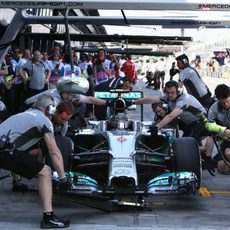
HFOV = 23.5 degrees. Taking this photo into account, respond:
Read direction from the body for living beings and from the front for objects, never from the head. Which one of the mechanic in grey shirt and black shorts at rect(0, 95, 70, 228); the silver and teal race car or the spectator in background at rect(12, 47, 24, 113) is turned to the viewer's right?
the mechanic in grey shirt and black shorts

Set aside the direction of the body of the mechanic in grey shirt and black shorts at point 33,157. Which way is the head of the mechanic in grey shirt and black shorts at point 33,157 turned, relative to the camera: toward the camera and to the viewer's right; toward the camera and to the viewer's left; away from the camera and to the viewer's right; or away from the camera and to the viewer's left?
away from the camera and to the viewer's right

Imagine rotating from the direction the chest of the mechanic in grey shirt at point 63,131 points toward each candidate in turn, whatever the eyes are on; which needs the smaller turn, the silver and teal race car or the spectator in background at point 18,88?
the silver and teal race car

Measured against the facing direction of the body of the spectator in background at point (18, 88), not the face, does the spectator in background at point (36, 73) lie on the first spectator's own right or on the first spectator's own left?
on the first spectator's own left

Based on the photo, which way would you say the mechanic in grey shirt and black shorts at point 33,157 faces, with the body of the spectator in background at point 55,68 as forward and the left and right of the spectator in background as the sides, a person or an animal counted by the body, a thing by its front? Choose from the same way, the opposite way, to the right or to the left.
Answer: to the left

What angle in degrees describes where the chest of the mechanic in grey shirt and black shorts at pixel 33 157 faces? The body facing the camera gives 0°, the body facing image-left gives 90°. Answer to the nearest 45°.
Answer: approximately 270°

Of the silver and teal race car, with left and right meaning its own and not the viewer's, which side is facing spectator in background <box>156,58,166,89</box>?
back

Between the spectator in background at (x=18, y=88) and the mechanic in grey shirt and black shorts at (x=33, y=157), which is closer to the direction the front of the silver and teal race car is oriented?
the mechanic in grey shirt and black shorts

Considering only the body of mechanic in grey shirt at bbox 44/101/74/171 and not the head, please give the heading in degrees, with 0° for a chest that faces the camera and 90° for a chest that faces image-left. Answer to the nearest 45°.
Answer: approximately 315°

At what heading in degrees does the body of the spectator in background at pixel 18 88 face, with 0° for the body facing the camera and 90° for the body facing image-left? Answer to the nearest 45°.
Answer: approximately 0°

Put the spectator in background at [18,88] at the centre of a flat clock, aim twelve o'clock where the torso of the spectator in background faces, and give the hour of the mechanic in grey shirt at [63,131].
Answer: The mechanic in grey shirt is roughly at 12 o'clock from the spectator in background.
